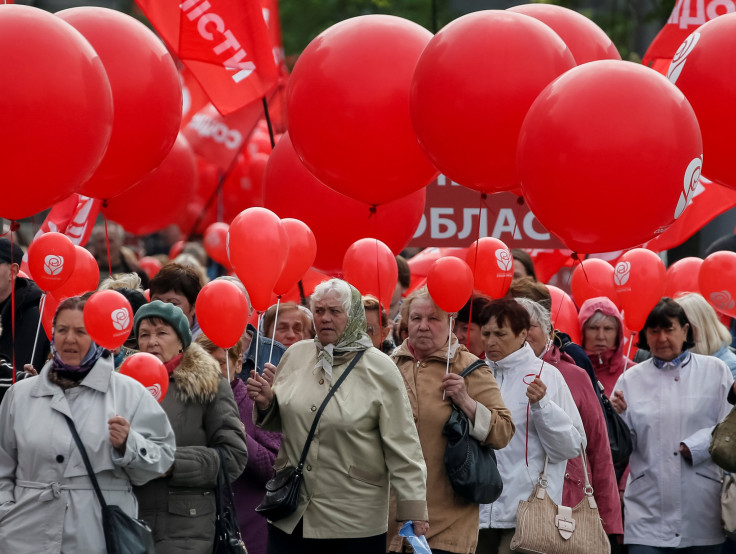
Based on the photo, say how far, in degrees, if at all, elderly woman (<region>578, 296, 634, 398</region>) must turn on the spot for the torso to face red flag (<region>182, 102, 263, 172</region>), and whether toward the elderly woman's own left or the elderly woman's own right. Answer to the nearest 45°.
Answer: approximately 135° to the elderly woman's own right

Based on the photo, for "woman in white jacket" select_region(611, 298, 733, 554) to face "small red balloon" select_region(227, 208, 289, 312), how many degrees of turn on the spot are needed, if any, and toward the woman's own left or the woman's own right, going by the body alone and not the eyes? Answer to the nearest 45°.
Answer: approximately 90° to the woman's own right

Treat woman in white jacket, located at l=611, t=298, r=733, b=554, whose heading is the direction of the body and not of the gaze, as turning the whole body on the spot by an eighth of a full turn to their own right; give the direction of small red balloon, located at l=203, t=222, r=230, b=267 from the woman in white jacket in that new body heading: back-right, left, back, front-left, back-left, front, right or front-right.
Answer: right

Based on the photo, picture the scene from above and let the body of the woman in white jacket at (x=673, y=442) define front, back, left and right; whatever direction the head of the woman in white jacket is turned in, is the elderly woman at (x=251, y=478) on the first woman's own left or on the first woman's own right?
on the first woman's own right

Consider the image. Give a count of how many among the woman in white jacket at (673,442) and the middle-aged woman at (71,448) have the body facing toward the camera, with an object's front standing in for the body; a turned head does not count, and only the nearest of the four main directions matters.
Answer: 2

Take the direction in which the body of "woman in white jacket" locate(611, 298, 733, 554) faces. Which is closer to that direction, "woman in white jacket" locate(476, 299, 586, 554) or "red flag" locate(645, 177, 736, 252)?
the woman in white jacket

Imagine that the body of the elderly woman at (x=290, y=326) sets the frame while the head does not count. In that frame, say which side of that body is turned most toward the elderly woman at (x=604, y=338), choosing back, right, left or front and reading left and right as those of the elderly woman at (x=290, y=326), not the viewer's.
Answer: left

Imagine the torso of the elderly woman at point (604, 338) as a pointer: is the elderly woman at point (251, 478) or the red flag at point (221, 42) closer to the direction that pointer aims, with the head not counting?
the elderly woman

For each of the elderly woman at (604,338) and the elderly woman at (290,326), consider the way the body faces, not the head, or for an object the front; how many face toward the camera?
2

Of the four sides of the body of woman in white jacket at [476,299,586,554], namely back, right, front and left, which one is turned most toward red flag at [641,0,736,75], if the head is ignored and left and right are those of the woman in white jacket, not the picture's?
back
